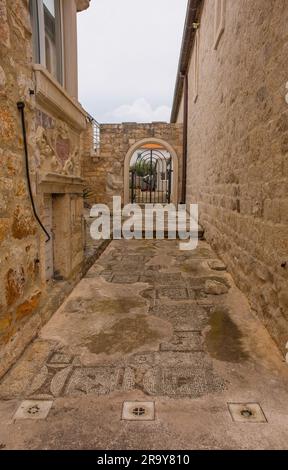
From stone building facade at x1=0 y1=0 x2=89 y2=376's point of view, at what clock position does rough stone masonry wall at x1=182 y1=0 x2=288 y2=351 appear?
The rough stone masonry wall is roughly at 12 o'clock from the stone building facade.

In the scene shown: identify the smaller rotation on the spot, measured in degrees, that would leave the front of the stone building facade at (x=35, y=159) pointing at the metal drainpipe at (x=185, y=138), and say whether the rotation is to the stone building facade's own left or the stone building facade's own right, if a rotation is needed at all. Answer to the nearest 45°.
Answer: approximately 45° to the stone building facade's own left

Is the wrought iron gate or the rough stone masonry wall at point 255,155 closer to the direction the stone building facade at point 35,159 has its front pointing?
the rough stone masonry wall

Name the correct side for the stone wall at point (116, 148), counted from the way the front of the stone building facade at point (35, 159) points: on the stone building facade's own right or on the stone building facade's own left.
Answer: on the stone building facade's own left

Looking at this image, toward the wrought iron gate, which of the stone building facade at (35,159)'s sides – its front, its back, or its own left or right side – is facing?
left

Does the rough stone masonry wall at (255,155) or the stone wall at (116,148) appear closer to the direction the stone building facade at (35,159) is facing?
the rough stone masonry wall

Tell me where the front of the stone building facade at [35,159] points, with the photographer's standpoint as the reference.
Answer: facing to the right of the viewer

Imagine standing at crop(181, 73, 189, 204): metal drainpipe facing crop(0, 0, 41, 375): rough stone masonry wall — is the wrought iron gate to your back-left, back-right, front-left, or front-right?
back-right
